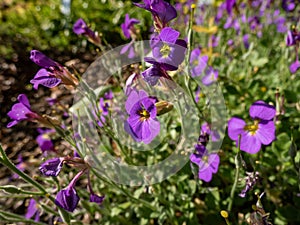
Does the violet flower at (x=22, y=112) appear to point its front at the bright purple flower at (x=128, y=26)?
no

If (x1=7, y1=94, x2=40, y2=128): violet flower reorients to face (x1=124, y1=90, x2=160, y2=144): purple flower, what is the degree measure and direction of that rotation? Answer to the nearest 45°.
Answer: approximately 135° to its left

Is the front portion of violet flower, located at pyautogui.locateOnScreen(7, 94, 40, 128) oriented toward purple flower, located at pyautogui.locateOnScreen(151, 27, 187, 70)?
no

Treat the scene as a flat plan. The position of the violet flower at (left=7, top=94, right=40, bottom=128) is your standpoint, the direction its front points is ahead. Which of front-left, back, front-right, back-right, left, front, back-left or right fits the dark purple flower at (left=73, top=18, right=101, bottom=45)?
back-right

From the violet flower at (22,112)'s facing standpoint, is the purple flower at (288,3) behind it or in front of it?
behind

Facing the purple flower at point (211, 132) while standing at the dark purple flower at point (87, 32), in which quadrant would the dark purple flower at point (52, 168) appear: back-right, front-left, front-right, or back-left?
front-right

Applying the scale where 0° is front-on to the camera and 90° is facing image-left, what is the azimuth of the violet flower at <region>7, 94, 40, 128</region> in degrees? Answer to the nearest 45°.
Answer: approximately 90°

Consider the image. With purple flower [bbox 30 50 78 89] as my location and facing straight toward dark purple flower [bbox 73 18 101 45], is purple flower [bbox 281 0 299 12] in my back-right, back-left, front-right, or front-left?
front-right

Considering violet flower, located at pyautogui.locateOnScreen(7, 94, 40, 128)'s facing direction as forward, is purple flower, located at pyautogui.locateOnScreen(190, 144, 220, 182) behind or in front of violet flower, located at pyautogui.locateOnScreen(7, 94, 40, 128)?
behind

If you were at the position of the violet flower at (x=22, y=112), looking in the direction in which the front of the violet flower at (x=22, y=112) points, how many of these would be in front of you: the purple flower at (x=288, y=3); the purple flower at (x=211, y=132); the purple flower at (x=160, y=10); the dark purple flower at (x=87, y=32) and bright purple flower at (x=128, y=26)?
0

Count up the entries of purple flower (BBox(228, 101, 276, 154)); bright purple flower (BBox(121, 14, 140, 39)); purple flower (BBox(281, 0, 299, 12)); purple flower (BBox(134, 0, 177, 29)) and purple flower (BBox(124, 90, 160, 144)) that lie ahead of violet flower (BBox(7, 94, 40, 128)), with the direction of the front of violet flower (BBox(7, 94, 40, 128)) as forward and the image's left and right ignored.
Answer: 0

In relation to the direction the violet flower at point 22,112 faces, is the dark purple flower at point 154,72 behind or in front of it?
behind

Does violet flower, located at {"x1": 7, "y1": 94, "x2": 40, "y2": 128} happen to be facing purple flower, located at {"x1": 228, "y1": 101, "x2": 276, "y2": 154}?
no

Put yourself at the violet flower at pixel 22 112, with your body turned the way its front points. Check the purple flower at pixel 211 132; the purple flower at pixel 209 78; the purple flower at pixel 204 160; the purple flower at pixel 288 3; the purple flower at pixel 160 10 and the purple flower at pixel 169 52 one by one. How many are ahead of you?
0

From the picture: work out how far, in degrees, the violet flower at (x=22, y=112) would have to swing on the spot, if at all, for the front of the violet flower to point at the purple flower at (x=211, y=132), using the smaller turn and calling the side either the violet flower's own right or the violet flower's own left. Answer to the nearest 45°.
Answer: approximately 180°
